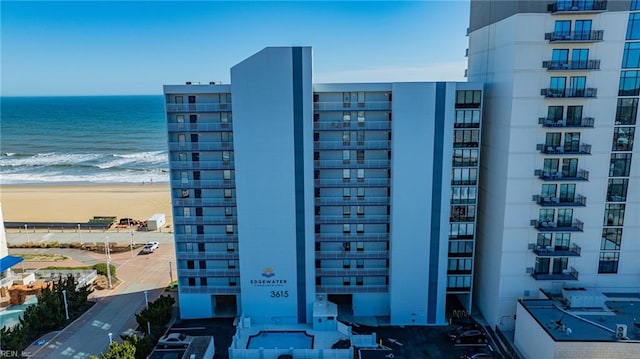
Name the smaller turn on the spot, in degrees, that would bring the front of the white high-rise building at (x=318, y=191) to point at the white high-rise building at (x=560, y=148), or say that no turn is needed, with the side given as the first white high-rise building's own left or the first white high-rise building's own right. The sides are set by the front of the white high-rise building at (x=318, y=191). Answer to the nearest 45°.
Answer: approximately 90° to the first white high-rise building's own left

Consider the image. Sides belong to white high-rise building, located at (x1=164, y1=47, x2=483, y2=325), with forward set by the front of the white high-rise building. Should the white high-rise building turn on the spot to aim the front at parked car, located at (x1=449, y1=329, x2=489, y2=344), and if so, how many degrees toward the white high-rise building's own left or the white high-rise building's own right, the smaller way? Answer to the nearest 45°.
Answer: approximately 90° to the white high-rise building's own left

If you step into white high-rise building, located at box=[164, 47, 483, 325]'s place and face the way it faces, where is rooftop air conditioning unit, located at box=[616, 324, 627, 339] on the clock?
The rooftop air conditioning unit is roughly at 10 o'clock from the white high-rise building.

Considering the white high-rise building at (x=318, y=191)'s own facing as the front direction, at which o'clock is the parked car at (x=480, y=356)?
The parked car is roughly at 10 o'clock from the white high-rise building.

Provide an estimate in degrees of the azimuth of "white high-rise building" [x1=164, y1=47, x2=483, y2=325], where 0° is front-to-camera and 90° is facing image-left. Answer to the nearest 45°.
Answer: approximately 0°
